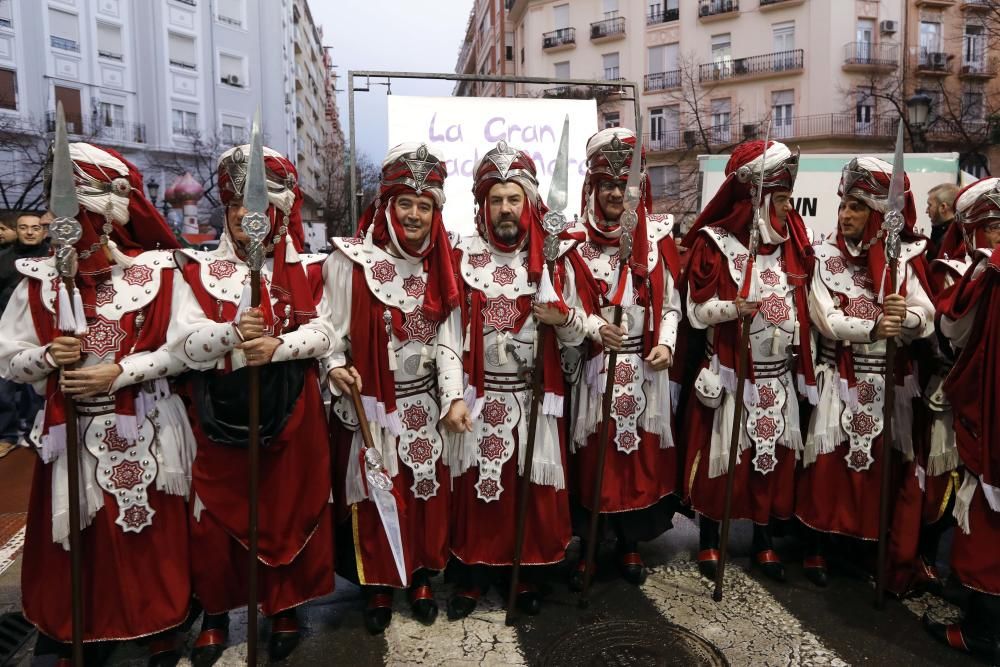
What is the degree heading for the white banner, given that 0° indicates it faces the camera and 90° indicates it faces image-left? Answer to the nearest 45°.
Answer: approximately 0°

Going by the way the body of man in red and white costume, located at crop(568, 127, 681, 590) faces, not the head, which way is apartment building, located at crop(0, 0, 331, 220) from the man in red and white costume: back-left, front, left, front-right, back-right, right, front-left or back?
back-right

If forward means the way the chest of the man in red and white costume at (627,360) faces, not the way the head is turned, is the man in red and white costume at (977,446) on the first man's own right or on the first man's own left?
on the first man's own left

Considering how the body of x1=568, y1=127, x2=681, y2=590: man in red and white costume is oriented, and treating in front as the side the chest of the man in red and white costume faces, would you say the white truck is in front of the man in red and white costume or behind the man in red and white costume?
behind

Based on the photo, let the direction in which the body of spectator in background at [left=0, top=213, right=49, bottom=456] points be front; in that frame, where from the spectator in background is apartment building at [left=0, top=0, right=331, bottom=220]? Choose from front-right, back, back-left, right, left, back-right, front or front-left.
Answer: back

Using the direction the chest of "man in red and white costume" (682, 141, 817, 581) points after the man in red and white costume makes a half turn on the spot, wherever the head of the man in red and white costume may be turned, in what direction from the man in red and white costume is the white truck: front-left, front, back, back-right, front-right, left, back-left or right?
front-right

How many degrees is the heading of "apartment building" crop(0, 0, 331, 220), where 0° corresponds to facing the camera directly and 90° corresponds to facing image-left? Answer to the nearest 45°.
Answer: approximately 315°
